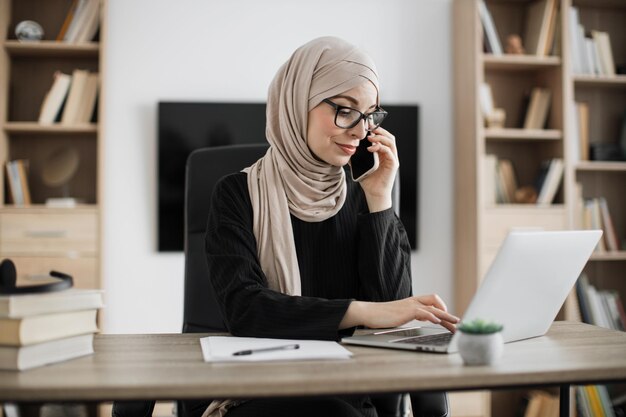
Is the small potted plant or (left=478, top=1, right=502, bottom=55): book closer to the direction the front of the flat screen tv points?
the small potted plant

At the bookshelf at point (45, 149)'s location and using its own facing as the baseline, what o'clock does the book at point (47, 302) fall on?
The book is roughly at 12 o'clock from the bookshelf.

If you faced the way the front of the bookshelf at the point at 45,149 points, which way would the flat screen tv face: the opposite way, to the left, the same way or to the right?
the same way

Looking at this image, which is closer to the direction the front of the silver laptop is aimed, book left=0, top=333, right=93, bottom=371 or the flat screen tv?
the flat screen tv

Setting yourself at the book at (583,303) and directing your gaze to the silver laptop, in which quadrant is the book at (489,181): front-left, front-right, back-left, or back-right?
front-right

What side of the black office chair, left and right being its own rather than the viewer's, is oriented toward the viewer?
front

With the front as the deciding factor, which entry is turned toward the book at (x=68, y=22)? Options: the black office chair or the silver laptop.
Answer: the silver laptop

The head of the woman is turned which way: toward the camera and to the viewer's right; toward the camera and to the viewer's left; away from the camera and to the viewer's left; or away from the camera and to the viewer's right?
toward the camera and to the viewer's right

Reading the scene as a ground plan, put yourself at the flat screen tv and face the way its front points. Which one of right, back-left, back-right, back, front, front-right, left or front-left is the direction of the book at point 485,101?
left

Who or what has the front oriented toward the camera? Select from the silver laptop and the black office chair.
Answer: the black office chair

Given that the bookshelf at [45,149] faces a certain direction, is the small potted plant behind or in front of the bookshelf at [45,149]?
in front

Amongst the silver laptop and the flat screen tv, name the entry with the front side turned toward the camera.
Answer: the flat screen tv

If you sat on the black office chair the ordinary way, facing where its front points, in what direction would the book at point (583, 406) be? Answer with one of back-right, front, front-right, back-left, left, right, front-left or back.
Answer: back-left

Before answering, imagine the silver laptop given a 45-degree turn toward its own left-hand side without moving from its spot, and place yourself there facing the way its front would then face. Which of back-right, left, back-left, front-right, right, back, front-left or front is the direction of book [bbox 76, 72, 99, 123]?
front-right

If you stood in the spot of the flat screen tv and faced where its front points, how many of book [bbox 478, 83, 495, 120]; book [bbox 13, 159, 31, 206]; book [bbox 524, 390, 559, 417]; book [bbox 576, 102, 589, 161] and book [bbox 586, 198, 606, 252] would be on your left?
4

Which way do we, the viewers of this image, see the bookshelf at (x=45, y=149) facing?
facing the viewer

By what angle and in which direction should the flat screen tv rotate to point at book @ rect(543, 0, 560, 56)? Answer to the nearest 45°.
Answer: approximately 90° to its left

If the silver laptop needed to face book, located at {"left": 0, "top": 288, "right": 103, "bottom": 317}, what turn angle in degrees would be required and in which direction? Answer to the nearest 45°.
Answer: approximately 90° to its left

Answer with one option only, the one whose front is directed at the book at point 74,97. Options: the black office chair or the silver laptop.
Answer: the silver laptop

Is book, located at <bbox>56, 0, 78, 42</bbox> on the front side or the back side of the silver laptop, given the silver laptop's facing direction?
on the front side

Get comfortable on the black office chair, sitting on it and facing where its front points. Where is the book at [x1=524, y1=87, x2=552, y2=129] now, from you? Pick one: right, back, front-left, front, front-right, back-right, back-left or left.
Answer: back-left

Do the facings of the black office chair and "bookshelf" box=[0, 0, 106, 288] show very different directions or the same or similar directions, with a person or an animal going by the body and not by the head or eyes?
same or similar directions
